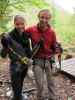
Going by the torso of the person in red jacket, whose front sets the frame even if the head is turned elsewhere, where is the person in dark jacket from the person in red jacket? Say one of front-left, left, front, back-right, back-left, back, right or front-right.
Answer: right

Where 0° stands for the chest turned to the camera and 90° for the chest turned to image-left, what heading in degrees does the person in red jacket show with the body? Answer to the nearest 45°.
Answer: approximately 0°
